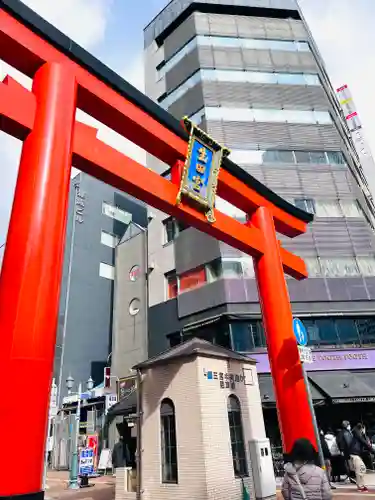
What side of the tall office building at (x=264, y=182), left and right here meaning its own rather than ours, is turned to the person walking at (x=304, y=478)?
front

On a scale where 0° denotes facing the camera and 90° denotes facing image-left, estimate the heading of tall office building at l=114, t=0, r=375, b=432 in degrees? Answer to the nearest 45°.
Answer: approximately 0°

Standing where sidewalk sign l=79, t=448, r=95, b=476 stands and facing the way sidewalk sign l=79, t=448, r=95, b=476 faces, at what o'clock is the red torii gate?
The red torii gate is roughly at 12 o'clock from the sidewalk sign.

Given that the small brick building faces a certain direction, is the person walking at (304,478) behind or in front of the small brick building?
in front

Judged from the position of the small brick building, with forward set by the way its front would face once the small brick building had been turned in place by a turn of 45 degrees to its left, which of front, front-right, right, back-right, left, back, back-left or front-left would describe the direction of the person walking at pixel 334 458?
front-left

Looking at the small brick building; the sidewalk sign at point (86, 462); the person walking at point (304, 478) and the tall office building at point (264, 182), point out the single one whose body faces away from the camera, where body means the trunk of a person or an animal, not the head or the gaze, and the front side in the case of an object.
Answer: the person walking

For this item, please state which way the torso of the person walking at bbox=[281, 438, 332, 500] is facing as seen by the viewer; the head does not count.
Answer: away from the camera

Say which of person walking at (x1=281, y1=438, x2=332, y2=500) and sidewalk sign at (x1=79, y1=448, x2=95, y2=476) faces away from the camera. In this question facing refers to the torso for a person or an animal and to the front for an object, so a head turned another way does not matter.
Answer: the person walking

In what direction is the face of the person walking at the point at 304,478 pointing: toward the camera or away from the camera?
away from the camera
